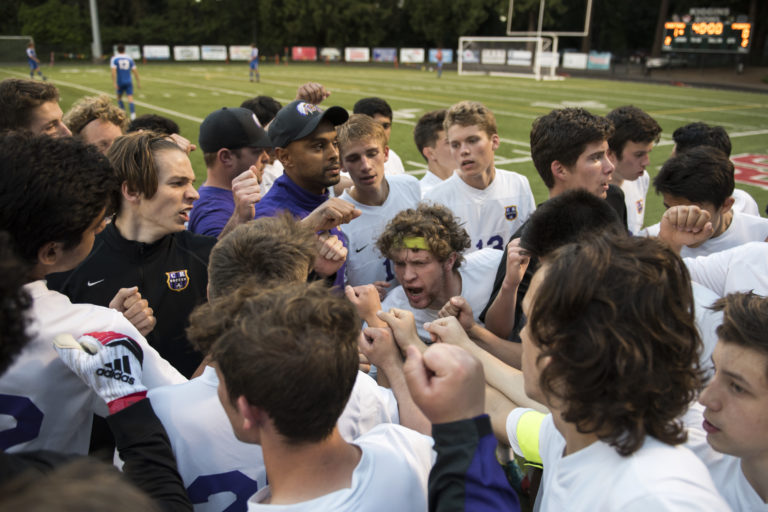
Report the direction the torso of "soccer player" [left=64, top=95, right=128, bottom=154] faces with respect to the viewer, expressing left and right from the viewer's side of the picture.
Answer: facing the viewer and to the right of the viewer

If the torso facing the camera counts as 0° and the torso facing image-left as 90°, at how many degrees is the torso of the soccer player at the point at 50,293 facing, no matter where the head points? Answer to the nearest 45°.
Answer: approximately 225°

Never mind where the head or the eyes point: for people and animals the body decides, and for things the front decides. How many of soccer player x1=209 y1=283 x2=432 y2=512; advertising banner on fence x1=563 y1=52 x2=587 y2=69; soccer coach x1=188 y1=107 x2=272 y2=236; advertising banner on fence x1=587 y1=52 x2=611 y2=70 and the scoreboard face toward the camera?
3

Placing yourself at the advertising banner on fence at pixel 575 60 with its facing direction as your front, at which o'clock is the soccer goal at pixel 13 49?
The soccer goal is roughly at 2 o'clock from the advertising banner on fence.

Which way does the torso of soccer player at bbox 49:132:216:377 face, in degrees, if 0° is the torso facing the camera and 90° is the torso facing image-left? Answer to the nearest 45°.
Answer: approximately 315°

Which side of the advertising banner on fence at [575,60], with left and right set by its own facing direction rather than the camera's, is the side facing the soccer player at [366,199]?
front

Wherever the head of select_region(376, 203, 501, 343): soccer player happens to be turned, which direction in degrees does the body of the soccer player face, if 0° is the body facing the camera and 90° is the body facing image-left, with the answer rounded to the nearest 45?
approximately 45°
